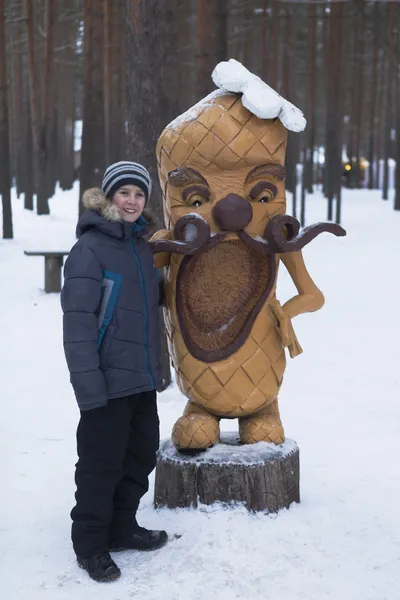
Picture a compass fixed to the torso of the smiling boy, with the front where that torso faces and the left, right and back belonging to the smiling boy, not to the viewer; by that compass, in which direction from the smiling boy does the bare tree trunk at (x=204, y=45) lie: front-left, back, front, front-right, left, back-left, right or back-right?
back-left

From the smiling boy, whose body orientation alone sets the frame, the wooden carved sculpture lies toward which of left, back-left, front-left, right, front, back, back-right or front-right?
left

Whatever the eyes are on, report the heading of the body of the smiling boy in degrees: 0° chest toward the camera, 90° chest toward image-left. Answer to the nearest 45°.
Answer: approximately 315°

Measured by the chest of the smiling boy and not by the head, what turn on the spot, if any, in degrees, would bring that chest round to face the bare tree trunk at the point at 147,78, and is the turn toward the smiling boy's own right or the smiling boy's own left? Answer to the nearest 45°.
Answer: approximately 135° to the smiling boy's own left

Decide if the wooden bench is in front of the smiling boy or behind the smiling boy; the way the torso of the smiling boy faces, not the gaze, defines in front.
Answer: behind

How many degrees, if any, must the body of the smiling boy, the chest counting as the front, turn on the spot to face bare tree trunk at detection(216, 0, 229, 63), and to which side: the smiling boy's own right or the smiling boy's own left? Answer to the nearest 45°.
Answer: approximately 135° to the smiling boy's own left

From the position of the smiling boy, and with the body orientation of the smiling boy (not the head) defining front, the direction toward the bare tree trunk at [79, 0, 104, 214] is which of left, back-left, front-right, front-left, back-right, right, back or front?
back-left
